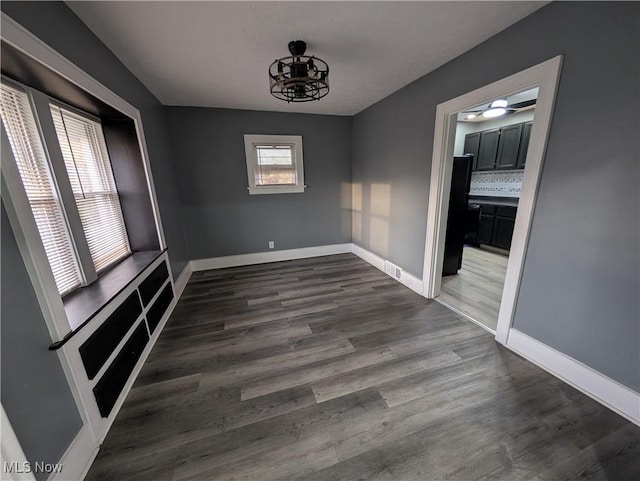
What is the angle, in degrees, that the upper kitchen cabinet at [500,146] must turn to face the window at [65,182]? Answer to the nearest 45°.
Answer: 0° — it already faces it

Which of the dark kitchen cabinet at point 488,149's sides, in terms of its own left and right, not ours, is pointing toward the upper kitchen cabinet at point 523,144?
left

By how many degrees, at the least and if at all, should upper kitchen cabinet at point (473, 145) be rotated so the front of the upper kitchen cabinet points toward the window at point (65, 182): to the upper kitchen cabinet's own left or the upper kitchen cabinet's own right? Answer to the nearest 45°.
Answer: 0° — it already faces it

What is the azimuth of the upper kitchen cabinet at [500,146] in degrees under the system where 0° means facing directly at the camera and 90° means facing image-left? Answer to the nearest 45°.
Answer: approximately 45°

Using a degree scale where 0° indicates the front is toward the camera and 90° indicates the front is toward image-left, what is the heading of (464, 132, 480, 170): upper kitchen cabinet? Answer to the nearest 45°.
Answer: approximately 45°

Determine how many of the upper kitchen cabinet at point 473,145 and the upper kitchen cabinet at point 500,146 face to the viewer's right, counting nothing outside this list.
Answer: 0

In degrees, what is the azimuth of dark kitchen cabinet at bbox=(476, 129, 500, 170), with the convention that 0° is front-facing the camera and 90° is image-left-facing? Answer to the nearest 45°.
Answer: approximately 45°

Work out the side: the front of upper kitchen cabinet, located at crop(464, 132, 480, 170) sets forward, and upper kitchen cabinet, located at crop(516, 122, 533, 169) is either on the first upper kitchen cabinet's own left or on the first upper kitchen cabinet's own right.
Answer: on the first upper kitchen cabinet's own left
